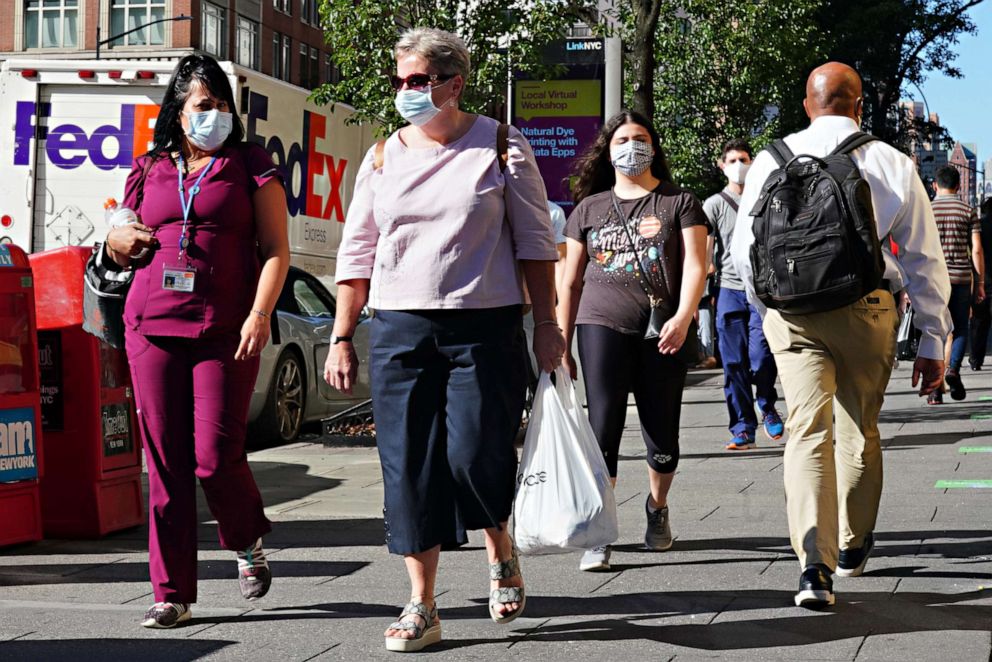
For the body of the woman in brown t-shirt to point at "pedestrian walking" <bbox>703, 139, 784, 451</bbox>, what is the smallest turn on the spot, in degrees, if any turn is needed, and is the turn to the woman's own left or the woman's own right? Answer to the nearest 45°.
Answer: approximately 180°

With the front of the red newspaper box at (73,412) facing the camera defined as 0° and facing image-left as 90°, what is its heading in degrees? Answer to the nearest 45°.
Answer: approximately 315°

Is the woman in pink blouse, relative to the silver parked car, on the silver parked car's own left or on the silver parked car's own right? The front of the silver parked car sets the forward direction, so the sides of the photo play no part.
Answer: on the silver parked car's own right

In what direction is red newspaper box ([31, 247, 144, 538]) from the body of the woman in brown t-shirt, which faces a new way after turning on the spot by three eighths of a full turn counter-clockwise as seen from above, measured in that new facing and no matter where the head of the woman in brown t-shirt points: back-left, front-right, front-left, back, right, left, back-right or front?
back-left

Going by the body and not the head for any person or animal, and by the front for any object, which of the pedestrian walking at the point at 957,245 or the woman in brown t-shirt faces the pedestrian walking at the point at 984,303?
the pedestrian walking at the point at 957,245

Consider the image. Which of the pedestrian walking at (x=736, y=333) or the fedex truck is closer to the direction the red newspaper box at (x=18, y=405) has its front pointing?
the pedestrian walking

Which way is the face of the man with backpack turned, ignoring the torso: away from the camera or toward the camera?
away from the camera
